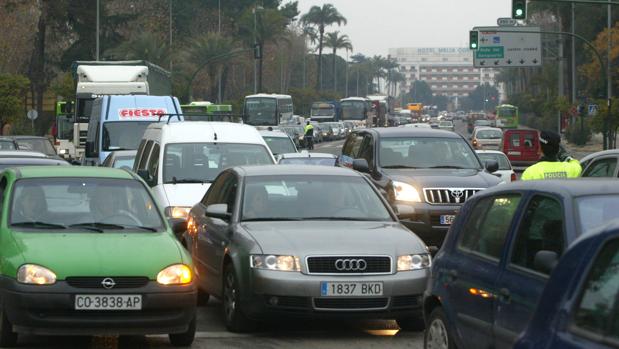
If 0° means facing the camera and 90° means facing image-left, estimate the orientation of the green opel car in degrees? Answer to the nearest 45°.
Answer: approximately 0°

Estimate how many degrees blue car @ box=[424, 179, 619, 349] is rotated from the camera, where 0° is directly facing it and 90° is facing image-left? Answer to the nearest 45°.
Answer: approximately 315°

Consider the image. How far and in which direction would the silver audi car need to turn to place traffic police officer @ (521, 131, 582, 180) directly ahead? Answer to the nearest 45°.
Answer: approximately 90° to its left

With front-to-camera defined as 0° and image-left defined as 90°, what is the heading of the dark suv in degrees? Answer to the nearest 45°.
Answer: approximately 315°

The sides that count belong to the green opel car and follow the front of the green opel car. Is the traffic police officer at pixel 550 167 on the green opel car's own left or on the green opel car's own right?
on the green opel car's own left

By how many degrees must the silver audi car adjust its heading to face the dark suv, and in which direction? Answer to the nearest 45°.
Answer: approximately 135° to its left

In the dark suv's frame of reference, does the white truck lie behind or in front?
behind

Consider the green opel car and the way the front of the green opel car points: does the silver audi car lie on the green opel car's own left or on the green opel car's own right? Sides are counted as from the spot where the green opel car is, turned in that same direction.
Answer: on the green opel car's own left
